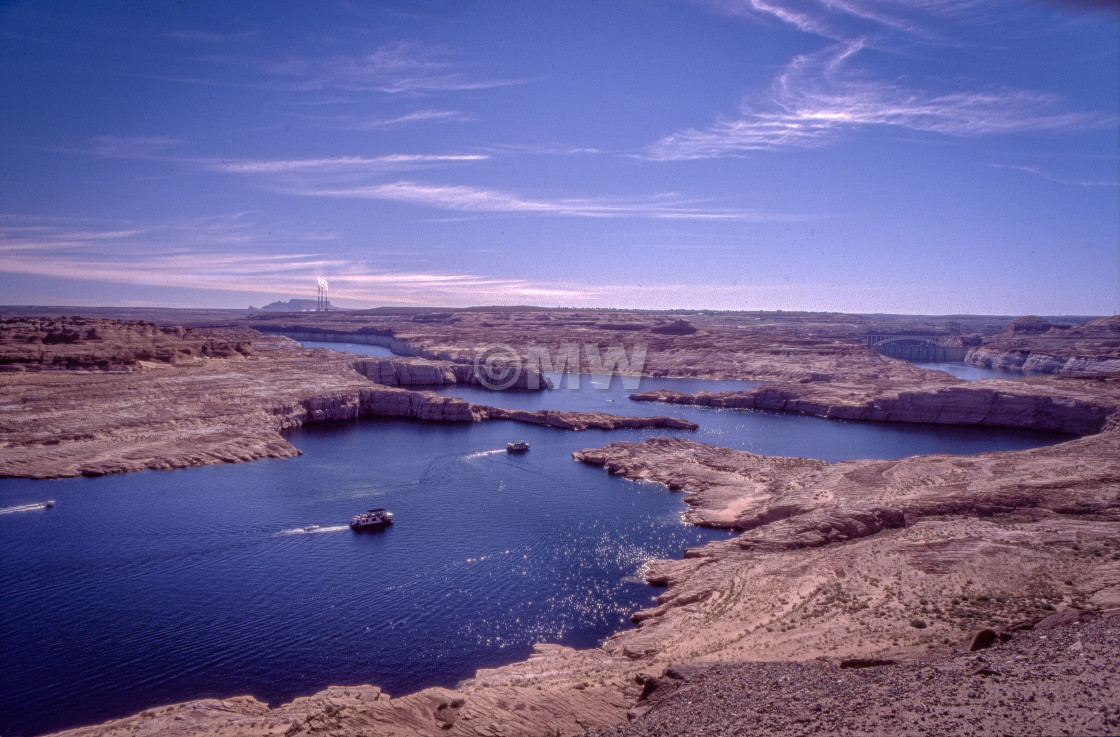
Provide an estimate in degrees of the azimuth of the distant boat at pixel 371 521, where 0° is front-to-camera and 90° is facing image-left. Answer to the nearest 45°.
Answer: approximately 270°
